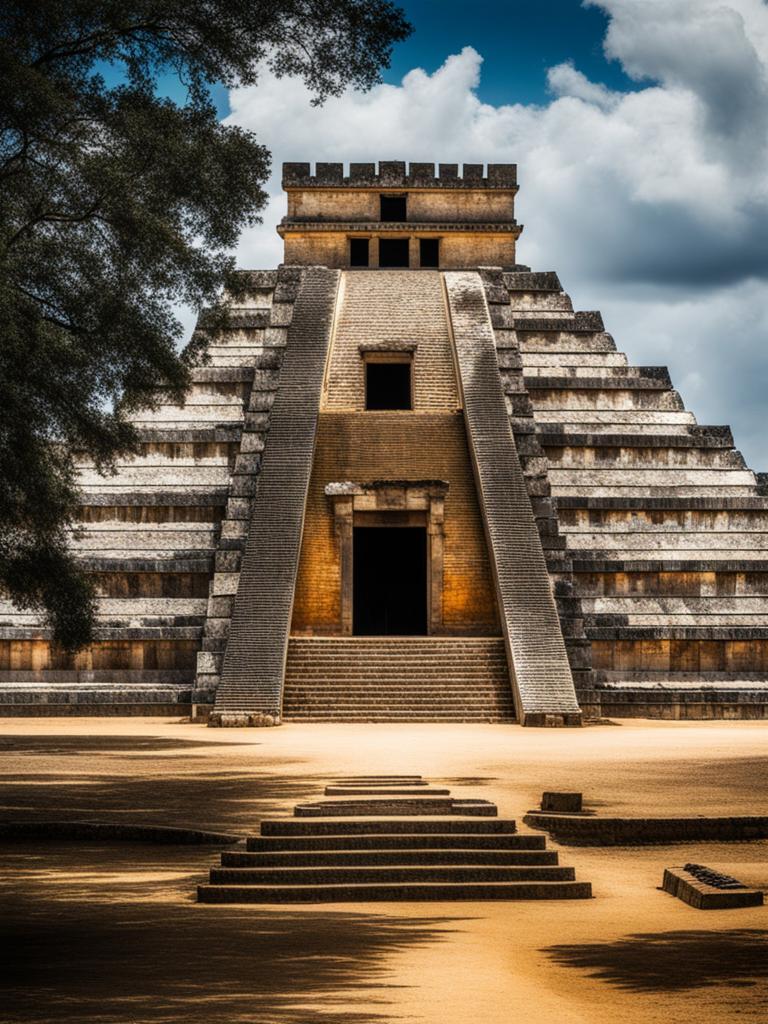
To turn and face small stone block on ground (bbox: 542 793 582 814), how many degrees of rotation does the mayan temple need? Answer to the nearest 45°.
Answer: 0° — it already faces it

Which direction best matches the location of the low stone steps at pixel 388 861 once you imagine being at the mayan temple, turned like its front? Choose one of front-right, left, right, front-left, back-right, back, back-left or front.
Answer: front

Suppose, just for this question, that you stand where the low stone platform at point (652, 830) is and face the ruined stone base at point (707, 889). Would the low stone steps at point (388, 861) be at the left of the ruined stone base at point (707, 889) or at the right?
right

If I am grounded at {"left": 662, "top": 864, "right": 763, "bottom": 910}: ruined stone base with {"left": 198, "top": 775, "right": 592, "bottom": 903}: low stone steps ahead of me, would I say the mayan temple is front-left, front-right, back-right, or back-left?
front-right

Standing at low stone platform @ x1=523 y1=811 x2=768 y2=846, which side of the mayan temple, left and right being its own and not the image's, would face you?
front

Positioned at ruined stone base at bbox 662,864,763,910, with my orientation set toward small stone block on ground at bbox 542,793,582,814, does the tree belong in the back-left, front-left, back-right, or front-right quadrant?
front-left

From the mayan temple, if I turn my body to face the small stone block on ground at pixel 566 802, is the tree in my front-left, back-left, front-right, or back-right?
front-right

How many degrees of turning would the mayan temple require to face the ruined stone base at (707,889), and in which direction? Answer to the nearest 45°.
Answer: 0° — it already faces it

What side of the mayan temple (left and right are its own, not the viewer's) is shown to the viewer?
front

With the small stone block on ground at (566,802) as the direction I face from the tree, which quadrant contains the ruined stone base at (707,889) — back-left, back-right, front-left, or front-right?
front-right
